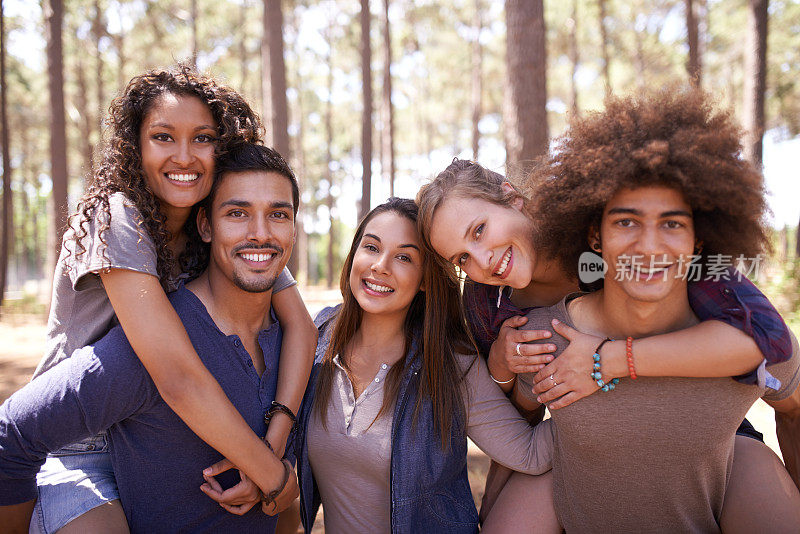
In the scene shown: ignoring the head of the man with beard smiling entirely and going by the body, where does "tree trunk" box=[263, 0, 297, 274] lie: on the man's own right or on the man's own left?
on the man's own left

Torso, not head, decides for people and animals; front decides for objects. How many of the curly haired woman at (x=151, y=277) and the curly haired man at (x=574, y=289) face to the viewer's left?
0

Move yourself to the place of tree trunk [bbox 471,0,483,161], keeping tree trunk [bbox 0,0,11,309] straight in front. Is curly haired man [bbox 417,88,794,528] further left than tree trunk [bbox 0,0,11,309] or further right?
left

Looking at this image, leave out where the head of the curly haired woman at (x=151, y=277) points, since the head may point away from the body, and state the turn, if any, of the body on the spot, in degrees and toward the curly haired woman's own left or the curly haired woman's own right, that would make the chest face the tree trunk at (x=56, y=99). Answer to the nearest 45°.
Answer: approximately 135° to the curly haired woman's own left

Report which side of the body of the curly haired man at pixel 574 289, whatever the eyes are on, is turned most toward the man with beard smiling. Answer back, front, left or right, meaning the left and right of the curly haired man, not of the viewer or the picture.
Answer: right

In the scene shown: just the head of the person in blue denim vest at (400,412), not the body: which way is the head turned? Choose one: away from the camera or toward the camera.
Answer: toward the camera

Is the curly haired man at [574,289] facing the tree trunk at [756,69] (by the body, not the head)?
no

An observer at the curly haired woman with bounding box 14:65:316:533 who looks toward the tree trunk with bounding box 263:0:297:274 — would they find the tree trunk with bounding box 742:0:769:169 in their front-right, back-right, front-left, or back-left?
front-right

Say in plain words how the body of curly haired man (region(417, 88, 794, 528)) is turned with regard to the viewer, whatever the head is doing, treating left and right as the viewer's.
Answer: facing the viewer

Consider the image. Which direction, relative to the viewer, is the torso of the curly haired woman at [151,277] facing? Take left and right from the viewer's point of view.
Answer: facing the viewer and to the right of the viewer

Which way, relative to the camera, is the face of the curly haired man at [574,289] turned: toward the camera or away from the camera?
toward the camera

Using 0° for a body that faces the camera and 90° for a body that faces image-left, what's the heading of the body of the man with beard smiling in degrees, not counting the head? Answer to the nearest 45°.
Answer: approximately 315°

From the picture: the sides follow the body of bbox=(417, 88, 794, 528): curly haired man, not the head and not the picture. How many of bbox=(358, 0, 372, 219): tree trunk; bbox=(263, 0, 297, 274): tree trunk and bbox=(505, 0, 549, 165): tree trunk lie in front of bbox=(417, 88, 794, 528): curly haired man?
0
